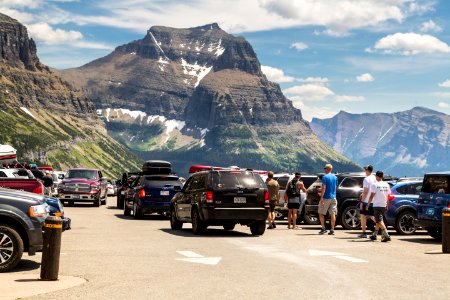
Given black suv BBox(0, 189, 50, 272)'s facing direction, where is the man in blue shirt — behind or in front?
in front

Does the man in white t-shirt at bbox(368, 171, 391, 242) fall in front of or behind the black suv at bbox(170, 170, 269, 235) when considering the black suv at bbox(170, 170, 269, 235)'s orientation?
behind

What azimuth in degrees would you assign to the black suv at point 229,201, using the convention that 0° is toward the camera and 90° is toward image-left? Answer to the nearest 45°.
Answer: approximately 135°

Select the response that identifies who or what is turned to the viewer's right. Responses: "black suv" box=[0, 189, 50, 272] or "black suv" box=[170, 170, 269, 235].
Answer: "black suv" box=[0, 189, 50, 272]

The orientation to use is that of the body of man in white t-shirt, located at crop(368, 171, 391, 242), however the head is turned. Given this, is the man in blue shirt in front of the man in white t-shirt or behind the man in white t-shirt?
in front

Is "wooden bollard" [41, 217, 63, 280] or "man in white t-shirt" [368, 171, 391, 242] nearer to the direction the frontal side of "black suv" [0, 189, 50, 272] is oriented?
the man in white t-shirt

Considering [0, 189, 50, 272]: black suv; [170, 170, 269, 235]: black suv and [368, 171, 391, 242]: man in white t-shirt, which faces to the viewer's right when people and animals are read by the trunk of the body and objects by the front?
[0, 189, 50, 272]: black suv

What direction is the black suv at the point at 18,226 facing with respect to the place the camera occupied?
facing to the right of the viewer

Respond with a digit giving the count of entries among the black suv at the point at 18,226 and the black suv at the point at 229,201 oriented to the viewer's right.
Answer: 1
